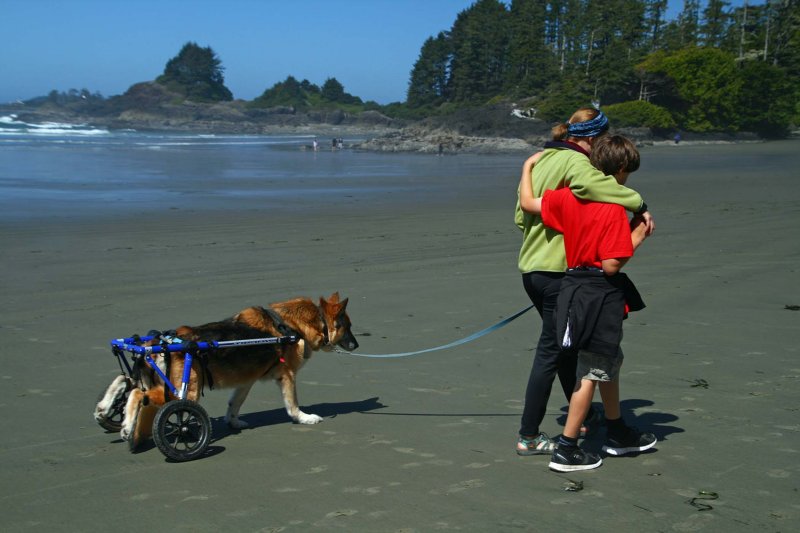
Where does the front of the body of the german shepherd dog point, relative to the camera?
to the viewer's right

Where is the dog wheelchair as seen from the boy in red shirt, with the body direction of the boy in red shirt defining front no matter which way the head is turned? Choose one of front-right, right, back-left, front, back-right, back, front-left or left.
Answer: back-left

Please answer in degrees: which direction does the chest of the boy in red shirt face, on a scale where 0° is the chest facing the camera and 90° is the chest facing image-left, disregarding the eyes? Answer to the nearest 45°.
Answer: approximately 225°

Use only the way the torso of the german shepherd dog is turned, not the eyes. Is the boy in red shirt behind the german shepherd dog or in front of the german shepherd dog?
in front

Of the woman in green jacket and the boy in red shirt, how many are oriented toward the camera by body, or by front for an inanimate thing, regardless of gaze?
0

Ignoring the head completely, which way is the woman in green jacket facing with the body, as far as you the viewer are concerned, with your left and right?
facing away from the viewer and to the right of the viewer

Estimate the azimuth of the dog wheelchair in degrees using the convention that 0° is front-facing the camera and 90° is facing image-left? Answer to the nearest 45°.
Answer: approximately 270°

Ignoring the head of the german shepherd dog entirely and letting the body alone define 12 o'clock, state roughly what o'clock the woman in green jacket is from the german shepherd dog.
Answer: The woman in green jacket is roughly at 1 o'clock from the german shepherd dog.

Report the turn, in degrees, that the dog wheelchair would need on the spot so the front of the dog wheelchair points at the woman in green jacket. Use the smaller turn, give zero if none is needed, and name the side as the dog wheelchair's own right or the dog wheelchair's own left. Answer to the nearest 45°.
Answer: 0° — it already faces them

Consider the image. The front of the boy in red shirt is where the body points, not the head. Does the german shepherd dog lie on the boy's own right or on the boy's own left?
on the boy's own left

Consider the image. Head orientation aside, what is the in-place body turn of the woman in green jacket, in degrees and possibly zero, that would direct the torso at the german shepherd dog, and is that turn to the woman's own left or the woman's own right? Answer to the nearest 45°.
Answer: approximately 135° to the woman's own left
